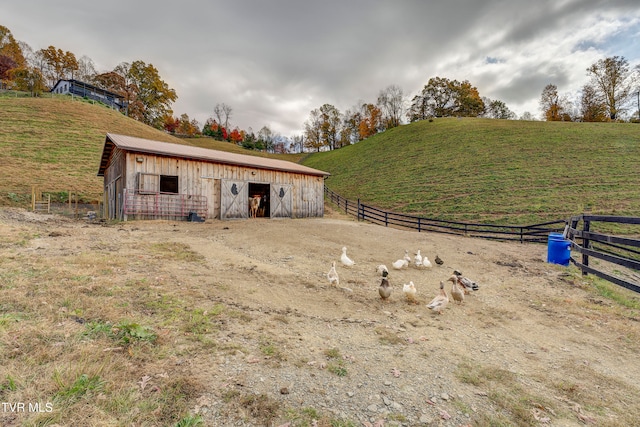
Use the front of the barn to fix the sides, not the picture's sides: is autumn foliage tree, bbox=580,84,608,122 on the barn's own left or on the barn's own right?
on the barn's own left

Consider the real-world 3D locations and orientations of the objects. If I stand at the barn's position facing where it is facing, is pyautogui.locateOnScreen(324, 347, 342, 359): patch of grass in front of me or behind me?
in front

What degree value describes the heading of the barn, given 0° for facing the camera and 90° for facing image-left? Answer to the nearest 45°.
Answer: approximately 315°

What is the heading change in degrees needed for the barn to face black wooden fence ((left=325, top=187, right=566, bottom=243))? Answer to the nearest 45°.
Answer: approximately 45° to its left

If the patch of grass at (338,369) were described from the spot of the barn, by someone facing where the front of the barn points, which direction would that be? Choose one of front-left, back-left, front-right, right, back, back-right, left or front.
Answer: front-right

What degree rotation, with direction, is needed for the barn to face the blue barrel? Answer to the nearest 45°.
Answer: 0° — it already faces it

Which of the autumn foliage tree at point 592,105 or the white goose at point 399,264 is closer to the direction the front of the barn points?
the white goose

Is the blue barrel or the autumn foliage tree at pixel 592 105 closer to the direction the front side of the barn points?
the blue barrel
